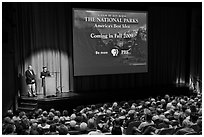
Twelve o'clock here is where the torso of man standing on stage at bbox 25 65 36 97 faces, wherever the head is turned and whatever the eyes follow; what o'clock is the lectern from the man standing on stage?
The lectern is roughly at 10 o'clock from the man standing on stage.

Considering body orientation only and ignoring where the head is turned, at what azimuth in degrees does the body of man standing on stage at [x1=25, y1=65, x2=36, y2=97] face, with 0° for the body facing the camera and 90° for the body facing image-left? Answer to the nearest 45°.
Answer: approximately 315°
